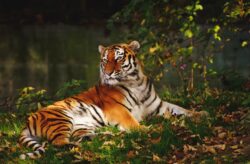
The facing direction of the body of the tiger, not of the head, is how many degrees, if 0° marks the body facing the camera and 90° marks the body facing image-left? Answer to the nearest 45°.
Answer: approximately 270°

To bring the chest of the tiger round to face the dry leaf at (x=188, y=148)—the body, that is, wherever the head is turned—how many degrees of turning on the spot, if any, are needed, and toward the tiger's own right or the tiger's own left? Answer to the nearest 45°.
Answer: approximately 45° to the tiger's own right

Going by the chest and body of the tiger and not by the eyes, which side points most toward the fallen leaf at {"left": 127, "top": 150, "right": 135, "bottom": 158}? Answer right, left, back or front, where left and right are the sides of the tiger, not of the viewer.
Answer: right

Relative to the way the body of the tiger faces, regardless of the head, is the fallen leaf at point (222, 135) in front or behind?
in front
